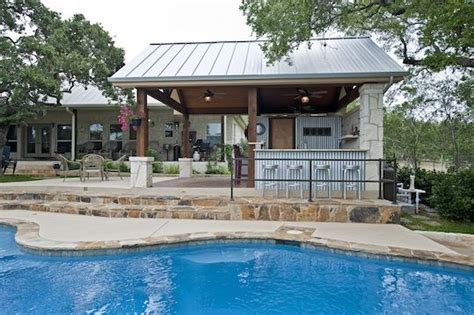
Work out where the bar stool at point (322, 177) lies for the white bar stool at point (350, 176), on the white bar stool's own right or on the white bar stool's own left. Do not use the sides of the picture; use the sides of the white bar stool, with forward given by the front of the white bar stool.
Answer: on the white bar stool's own left

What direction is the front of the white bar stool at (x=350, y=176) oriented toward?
away from the camera

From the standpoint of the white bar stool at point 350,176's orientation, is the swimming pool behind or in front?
behind

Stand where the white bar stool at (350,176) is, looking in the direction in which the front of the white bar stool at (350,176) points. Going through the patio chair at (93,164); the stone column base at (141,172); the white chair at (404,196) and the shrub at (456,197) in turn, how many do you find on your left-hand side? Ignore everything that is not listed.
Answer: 2

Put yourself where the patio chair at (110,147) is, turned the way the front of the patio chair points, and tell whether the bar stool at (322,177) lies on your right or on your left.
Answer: on your left

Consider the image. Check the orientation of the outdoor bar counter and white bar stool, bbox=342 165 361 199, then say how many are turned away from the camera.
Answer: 1

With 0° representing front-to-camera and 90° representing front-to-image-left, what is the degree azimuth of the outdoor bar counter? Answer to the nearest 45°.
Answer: approximately 0°

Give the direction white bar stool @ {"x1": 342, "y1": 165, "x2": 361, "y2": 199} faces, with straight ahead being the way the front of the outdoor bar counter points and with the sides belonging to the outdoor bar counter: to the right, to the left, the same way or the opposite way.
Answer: the opposite way

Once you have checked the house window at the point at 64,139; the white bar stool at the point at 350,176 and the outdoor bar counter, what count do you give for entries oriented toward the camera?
2

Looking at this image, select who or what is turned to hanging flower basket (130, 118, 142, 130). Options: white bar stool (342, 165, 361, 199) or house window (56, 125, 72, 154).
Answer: the house window

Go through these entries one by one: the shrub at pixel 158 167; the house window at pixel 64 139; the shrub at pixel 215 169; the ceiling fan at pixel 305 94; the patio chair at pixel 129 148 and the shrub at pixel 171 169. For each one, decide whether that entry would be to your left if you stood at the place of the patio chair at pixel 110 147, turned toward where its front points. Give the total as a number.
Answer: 5

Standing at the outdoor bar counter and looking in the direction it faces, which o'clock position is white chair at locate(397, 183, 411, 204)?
The white chair is roughly at 8 o'clock from the outdoor bar counter.

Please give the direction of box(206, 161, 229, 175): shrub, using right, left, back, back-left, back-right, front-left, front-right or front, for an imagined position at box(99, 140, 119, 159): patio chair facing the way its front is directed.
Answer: left

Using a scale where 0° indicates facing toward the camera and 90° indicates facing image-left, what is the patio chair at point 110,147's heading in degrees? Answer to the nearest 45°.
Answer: approximately 45°

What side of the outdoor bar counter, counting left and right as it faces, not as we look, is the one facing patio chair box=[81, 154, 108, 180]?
right

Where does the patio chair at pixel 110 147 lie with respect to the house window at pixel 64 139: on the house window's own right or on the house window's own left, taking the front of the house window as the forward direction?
on the house window's own left
